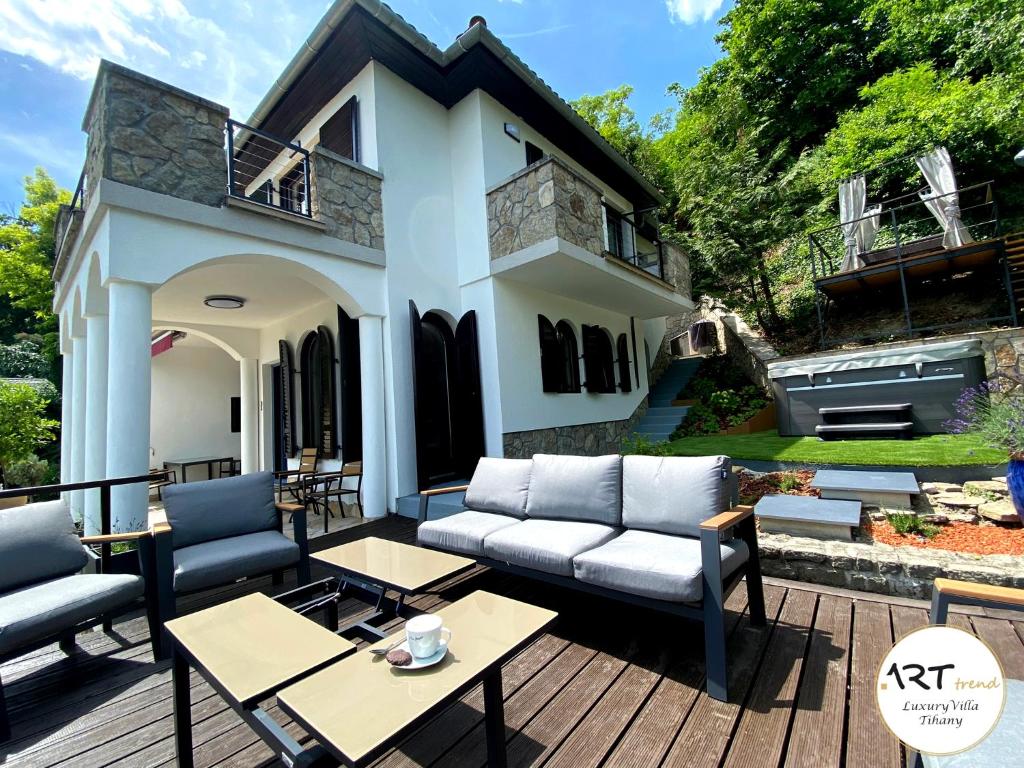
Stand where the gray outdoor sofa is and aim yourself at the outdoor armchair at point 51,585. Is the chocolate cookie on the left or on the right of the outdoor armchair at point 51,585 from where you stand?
left

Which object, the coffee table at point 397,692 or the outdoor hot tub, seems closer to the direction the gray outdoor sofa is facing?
the coffee table

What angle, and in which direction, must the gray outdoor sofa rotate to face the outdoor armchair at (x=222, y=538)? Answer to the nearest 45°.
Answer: approximately 45° to its right

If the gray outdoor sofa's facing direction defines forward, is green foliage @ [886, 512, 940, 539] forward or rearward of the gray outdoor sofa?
rearward

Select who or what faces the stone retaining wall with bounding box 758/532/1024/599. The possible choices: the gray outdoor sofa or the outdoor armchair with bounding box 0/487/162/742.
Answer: the outdoor armchair

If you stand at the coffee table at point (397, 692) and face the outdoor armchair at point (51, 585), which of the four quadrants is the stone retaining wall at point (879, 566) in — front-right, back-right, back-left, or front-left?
back-right

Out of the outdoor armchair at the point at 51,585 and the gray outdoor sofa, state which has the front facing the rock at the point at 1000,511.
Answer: the outdoor armchair

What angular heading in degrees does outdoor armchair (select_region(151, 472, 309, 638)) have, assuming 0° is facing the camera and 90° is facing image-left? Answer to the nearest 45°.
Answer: approximately 315°
